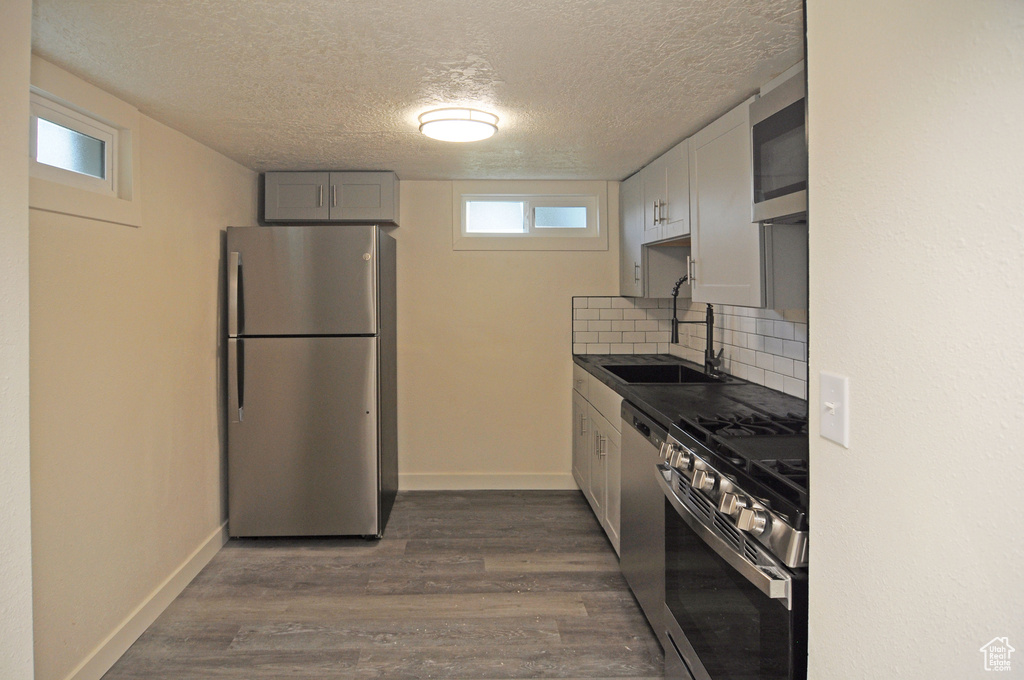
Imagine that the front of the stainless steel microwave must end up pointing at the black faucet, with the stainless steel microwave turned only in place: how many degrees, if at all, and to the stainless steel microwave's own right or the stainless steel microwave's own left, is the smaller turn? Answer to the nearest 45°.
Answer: approximately 135° to the stainless steel microwave's own right

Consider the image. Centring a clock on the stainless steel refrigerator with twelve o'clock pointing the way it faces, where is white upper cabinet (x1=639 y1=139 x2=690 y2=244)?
The white upper cabinet is roughly at 10 o'clock from the stainless steel refrigerator.

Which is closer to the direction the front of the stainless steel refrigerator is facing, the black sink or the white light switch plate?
the white light switch plate

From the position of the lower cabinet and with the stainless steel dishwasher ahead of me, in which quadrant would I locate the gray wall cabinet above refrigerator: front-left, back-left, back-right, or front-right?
back-right

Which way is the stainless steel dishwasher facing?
to the viewer's left

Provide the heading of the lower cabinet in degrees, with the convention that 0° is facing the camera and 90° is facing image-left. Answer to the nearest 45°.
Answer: approximately 90°

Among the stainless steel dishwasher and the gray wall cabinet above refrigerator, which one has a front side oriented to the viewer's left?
the stainless steel dishwasher

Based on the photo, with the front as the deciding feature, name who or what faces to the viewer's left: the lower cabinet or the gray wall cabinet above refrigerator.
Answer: the lower cabinet
